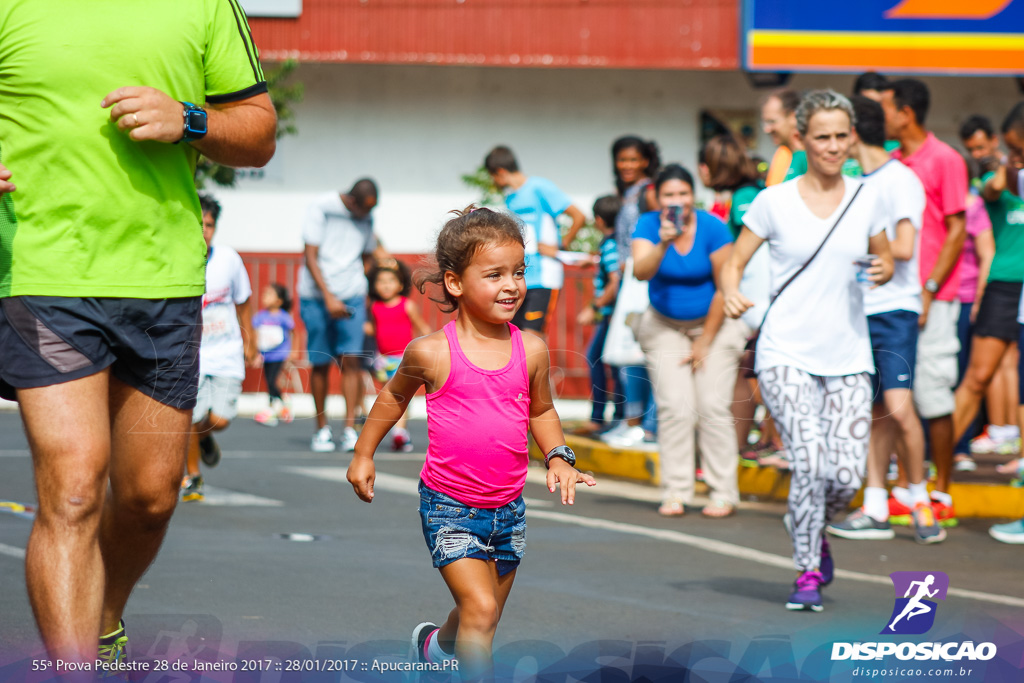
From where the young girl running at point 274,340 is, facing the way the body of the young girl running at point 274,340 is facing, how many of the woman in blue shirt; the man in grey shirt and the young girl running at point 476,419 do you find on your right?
0

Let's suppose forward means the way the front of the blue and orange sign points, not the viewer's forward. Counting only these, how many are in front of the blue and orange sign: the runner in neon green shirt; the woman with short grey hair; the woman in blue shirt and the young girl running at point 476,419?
4

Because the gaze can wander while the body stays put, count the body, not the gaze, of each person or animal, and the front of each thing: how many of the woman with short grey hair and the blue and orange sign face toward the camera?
2

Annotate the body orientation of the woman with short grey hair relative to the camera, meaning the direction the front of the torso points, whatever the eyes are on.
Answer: toward the camera

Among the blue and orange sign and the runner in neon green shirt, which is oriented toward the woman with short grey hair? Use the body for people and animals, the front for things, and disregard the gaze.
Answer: the blue and orange sign

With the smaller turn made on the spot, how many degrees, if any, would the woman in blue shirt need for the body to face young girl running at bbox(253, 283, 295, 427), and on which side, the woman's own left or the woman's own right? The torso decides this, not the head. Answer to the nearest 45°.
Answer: approximately 135° to the woman's own right

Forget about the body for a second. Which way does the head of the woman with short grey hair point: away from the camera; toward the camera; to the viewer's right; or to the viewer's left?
toward the camera

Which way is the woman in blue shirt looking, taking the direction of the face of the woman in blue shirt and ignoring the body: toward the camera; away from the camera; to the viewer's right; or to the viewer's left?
toward the camera

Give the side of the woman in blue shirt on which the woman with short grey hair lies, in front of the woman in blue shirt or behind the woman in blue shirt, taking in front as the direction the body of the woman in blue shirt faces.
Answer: in front

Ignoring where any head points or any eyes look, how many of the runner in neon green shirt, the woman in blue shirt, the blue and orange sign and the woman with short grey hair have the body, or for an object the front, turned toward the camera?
4

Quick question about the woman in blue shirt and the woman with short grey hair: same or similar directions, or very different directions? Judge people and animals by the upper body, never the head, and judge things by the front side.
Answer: same or similar directions

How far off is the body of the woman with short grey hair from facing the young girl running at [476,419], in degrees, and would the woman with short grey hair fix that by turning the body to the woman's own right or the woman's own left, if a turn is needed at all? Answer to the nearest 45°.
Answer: approximately 45° to the woman's own right

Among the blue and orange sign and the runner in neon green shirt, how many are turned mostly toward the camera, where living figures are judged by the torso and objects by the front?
2

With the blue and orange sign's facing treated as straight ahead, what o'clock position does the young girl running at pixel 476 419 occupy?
The young girl running is roughly at 12 o'clock from the blue and orange sign.

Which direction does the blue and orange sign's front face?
toward the camera

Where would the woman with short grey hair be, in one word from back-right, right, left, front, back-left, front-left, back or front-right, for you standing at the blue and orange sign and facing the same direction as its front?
front

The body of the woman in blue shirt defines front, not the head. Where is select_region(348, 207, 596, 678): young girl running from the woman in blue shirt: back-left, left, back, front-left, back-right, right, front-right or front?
front

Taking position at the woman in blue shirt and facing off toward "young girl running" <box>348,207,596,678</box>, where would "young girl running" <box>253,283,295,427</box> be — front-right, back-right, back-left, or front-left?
back-right

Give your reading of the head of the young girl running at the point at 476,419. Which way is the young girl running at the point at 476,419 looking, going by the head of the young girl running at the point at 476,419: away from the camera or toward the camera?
toward the camera
